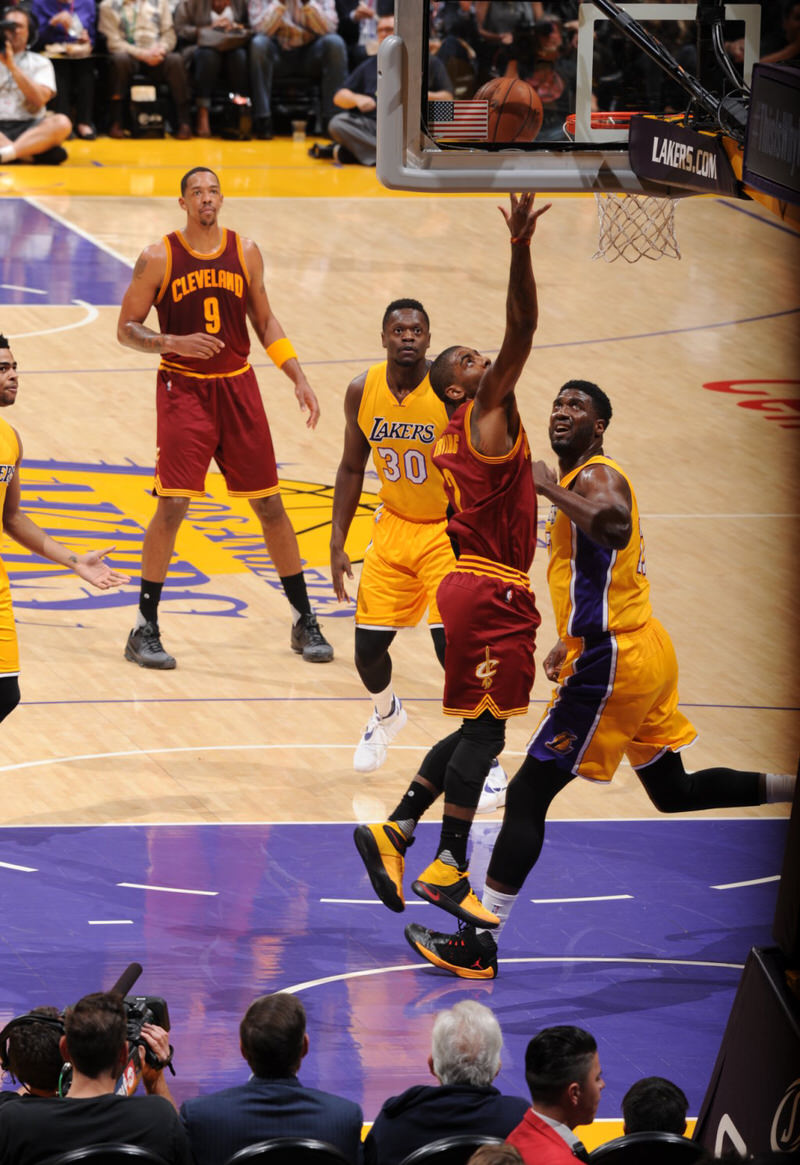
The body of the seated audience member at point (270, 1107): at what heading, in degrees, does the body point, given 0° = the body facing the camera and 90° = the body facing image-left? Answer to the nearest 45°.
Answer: approximately 180°

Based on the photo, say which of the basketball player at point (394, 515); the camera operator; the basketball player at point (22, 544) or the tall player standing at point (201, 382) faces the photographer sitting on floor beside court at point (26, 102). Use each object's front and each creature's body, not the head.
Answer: the camera operator

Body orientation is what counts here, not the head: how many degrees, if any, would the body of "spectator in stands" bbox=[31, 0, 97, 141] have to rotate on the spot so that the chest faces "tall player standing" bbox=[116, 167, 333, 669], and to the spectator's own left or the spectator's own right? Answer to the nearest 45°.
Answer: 0° — they already face them

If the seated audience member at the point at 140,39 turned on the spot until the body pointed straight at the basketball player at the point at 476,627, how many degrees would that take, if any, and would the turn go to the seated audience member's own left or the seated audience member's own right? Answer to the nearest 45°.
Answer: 0° — they already face them

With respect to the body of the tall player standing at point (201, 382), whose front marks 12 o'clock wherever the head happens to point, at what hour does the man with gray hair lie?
The man with gray hair is roughly at 12 o'clock from the tall player standing.

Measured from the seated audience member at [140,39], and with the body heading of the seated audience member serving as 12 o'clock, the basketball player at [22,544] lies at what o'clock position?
The basketball player is roughly at 12 o'clock from the seated audience member.

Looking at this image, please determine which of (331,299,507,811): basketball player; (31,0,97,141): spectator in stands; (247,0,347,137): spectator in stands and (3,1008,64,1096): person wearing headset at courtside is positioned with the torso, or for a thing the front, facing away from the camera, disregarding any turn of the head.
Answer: (3,1008,64,1096): person wearing headset at courtside

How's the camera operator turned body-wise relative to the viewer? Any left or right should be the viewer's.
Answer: facing away from the viewer

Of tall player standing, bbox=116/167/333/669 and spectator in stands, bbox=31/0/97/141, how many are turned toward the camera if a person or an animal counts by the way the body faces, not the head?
2

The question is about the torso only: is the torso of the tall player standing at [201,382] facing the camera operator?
yes

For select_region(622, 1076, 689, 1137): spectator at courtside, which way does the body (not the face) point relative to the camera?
away from the camera

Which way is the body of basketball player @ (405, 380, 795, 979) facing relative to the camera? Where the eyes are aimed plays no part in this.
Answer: to the viewer's left

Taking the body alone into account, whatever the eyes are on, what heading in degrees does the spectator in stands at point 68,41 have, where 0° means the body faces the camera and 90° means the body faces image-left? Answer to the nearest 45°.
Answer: approximately 0°

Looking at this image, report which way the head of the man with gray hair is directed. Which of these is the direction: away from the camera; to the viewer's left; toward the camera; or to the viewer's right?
away from the camera

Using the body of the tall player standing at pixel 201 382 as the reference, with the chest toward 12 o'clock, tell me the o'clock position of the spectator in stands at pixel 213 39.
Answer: The spectator in stands is roughly at 6 o'clock from the tall player standing.
